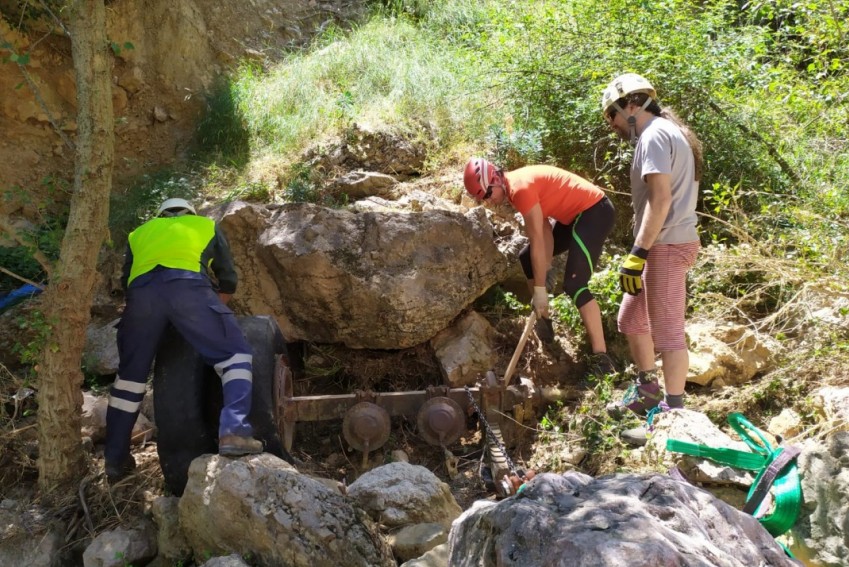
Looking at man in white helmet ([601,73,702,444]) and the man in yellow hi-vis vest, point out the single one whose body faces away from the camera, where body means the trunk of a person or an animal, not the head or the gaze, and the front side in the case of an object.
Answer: the man in yellow hi-vis vest

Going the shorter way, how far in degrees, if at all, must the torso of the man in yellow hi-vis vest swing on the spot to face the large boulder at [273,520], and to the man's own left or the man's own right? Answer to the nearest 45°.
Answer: approximately 180°

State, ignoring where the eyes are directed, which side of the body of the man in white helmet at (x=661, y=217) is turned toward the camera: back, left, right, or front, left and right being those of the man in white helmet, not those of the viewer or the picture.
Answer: left

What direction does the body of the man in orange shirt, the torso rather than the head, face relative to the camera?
to the viewer's left

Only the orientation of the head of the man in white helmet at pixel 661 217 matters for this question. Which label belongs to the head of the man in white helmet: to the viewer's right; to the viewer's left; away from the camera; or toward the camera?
to the viewer's left

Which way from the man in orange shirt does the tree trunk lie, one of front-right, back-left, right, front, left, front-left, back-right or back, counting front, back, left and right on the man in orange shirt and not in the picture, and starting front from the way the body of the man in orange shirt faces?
front-left

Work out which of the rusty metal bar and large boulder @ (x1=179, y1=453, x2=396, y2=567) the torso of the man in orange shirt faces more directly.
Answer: the rusty metal bar

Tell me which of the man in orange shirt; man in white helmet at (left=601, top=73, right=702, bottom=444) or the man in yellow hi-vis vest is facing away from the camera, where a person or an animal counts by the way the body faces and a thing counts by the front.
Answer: the man in yellow hi-vis vest

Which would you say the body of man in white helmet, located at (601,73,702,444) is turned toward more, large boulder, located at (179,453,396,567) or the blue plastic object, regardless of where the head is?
the blue plastic object

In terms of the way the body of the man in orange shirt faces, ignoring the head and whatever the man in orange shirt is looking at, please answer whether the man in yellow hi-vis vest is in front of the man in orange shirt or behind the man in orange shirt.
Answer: in front

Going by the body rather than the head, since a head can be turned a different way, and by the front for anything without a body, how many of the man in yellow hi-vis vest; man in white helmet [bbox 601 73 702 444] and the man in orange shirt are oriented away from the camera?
1

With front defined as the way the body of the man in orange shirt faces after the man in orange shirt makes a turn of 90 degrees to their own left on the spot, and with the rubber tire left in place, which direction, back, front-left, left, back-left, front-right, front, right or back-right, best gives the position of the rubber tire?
front-right

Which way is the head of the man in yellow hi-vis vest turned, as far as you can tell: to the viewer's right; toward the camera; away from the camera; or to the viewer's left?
away from the camera

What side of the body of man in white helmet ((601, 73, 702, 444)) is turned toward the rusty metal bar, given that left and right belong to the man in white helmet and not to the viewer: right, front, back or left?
front

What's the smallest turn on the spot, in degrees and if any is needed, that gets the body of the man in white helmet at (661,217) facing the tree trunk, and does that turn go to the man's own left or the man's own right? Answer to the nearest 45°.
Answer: approximately 45° to the man's own left

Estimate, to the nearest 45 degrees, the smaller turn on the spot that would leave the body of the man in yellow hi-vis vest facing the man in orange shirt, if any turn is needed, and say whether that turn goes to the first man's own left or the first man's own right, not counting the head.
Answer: approximately 90° to the first man's own right

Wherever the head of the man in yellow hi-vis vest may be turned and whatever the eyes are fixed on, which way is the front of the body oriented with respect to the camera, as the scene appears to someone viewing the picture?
away from the camera

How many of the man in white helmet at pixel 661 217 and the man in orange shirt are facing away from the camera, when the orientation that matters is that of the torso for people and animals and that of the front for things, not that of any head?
0
